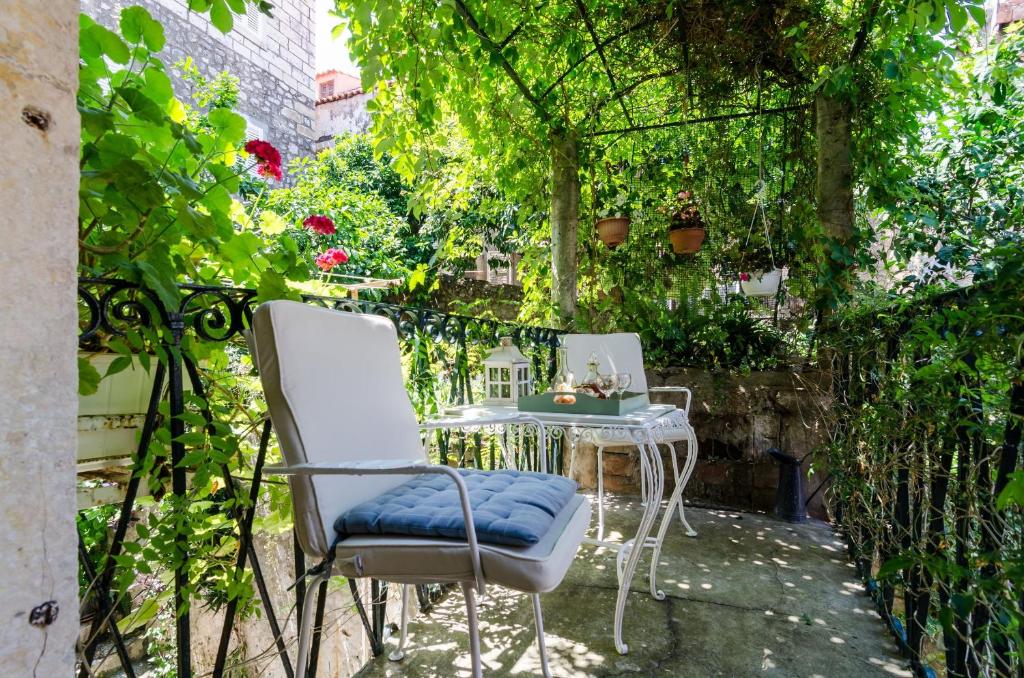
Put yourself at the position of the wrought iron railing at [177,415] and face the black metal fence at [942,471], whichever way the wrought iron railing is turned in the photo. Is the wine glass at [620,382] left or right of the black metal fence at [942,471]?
left

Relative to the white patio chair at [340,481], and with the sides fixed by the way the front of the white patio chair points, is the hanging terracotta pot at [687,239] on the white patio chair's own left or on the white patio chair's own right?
on the white patio chair's own left

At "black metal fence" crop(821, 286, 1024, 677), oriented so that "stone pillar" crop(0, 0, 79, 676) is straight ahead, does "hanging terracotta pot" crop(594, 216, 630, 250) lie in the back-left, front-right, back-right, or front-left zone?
back-right

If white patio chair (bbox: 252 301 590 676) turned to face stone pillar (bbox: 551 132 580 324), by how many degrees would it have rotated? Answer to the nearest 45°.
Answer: approximately 90° to its left

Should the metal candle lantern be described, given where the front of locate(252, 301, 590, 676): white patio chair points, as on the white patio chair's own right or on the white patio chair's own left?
on the white patio chair's own left

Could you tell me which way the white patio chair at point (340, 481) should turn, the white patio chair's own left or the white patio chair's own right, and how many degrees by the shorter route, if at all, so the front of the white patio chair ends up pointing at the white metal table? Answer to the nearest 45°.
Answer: approximately 90° to the white patio chair's own left

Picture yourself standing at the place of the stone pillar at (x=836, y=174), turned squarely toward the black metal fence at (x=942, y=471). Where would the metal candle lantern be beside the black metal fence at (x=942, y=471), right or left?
right

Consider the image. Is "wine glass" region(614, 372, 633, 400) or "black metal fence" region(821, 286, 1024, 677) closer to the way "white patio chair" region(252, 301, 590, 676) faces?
the black metal fence

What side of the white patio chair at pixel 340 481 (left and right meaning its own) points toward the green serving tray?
left

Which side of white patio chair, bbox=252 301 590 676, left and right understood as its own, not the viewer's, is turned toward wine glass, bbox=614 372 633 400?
left
